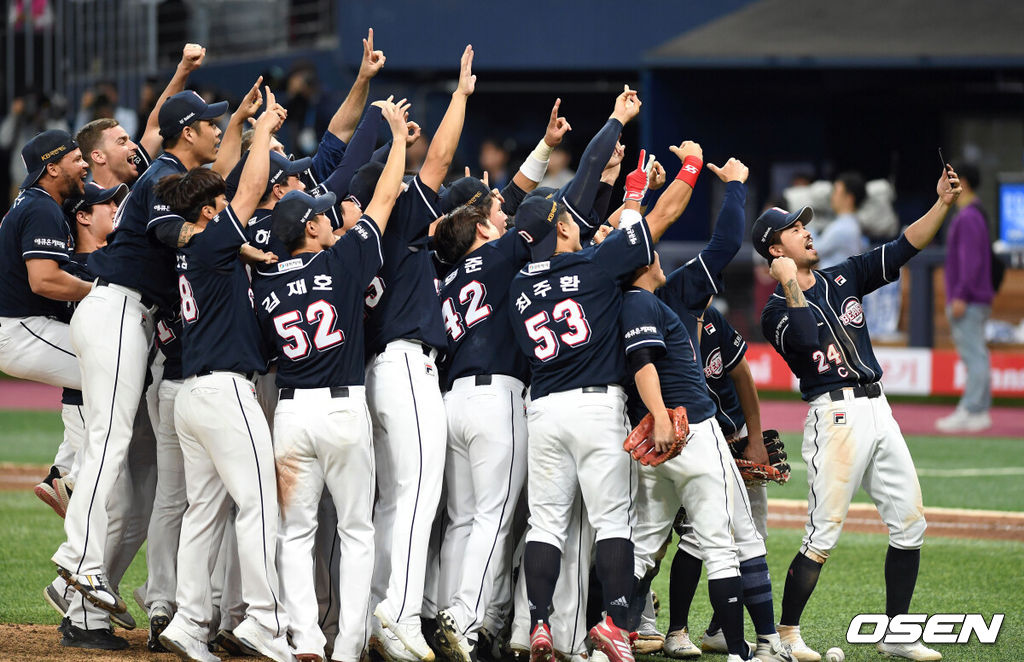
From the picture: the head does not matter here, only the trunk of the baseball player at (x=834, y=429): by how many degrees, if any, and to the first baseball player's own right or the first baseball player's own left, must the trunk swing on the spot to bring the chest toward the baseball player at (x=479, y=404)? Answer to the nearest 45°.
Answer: approximately 135° to the first baseball player's own right

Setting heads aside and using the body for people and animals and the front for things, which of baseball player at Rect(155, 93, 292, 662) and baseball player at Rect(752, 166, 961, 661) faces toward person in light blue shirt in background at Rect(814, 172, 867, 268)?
baseball player at Rect(155, 93, 292, 662)

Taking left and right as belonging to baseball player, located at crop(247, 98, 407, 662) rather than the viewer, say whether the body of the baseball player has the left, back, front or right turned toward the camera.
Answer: back

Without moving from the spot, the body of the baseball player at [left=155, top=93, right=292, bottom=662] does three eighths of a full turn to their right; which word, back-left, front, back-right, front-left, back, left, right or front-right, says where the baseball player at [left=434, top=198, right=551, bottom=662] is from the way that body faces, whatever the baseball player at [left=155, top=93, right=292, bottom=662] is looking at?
left

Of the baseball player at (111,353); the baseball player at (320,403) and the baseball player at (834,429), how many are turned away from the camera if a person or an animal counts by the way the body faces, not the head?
1

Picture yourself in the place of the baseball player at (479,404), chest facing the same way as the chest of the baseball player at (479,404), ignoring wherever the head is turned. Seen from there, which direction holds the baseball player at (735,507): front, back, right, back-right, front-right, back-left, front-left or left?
front-right

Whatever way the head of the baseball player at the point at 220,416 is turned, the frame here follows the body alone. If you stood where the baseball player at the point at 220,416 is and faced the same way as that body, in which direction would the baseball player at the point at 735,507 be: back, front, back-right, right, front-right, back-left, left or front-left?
front-right

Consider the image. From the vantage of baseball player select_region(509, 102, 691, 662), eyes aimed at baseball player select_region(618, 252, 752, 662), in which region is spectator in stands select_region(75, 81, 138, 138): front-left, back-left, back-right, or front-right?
back-left

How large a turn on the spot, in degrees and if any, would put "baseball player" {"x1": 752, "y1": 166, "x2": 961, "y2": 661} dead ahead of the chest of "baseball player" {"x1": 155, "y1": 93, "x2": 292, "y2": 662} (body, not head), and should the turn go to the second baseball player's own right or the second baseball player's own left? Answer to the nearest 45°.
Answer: approximately 45° to the second baseball player's own right

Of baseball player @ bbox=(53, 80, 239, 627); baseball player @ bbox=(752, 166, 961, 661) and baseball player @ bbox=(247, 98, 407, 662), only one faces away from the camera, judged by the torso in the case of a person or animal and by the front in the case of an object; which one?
baseball player @ bbox=(247, 98, 407, 662)

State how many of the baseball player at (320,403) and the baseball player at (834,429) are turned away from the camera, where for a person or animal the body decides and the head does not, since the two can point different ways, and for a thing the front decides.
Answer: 1

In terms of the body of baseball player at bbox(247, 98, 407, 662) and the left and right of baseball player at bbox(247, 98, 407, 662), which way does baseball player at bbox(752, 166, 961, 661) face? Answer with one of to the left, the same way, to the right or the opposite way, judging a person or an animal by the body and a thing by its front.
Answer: the opposite way

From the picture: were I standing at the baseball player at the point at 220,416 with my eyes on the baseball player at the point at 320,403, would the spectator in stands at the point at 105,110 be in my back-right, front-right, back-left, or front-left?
back-left

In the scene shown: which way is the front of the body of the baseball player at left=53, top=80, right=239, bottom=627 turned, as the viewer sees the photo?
to the viewer's right

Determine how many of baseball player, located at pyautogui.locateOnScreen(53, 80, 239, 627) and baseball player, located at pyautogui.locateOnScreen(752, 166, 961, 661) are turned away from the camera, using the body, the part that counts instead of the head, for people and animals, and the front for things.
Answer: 0

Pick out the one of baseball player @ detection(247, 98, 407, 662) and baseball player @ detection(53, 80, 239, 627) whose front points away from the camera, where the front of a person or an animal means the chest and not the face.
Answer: baseball player @ detection(247, 98, 407, 662)
